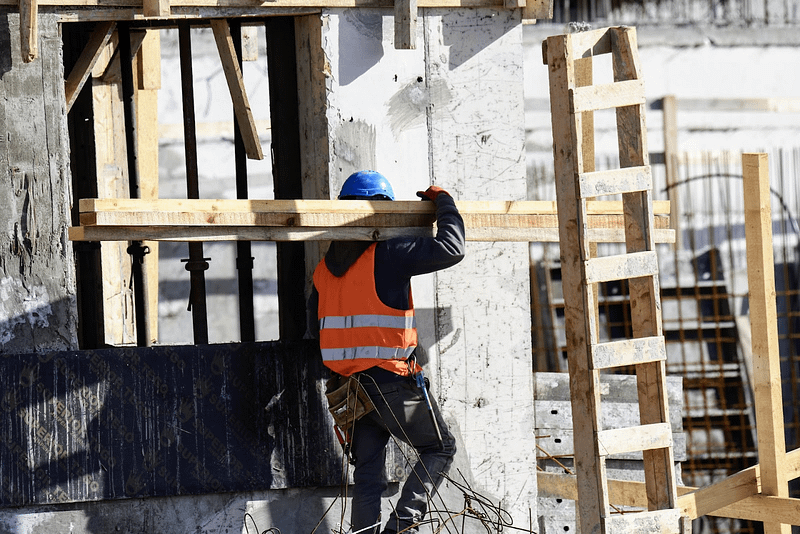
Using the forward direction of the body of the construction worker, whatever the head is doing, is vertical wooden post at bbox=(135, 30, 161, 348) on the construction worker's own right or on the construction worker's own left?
on the construction worker's own left

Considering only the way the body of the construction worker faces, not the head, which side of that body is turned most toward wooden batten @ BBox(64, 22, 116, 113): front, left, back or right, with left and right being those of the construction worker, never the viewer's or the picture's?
left

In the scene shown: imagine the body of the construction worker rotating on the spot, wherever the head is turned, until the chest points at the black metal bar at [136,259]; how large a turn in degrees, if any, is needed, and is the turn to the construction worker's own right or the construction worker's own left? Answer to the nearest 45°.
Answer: approximately 90° to the construction worker's own left

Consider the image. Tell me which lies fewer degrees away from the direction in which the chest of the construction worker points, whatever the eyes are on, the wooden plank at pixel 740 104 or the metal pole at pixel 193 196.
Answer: the wooden plank

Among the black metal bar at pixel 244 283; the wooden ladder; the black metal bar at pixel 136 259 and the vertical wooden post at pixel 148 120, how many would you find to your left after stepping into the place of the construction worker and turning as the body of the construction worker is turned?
3

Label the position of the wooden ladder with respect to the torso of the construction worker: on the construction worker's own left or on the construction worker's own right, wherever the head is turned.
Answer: on the construction worker's own right

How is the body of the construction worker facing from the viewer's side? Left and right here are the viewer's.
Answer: facing away from the viewer and to the right of the viewer
